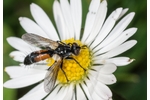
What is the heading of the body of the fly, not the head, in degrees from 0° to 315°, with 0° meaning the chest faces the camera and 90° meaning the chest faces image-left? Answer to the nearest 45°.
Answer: approximately 270°
